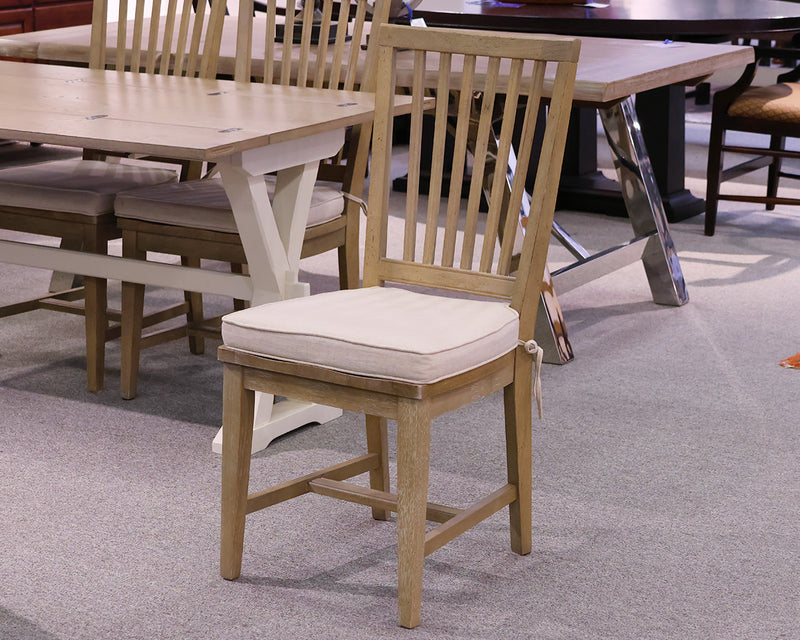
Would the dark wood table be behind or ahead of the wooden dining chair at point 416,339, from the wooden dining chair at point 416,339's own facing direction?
behind

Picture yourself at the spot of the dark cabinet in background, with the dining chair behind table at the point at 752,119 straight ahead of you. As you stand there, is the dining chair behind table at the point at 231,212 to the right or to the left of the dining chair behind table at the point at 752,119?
right

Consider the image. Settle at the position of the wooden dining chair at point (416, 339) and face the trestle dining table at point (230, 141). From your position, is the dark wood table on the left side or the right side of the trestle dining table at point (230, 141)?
right

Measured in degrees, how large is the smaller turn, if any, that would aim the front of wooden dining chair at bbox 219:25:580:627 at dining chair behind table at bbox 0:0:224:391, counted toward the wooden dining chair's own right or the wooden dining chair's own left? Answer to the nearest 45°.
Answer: approximately 90° to the wooden dining chair's own right

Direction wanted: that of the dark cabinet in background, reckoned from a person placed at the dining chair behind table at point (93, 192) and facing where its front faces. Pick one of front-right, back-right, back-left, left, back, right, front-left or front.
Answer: back-right

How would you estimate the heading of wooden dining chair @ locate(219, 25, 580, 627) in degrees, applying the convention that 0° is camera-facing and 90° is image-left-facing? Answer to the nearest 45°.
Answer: approximately 45°

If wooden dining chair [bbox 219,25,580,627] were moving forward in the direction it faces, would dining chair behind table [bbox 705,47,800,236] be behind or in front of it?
behind

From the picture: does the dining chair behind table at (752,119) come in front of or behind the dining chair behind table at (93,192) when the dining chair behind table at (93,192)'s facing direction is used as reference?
behind

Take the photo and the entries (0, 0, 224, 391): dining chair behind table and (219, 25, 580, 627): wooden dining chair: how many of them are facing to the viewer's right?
0
